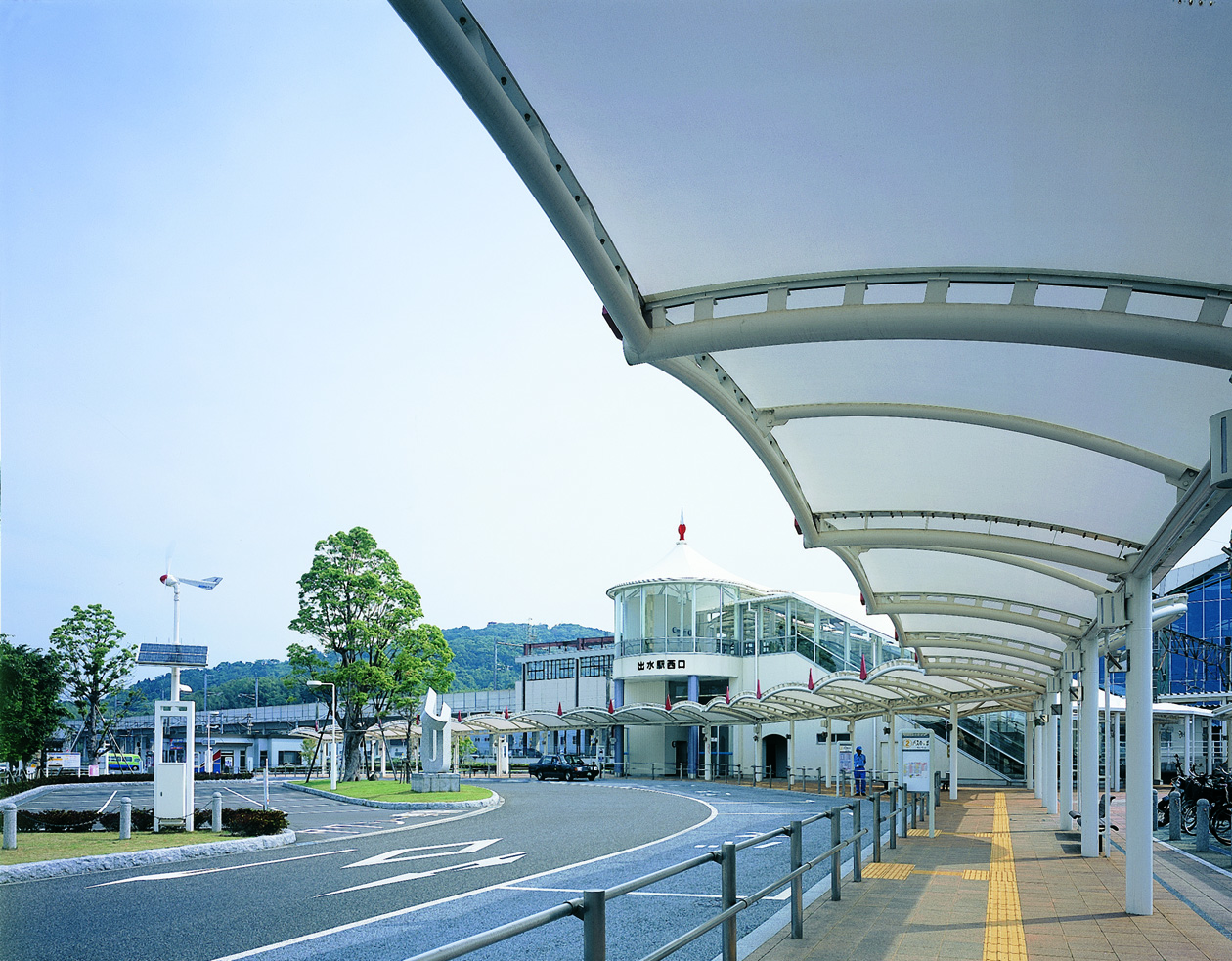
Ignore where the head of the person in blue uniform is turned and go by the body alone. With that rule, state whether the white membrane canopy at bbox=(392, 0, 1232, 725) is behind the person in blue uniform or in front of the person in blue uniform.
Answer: in front

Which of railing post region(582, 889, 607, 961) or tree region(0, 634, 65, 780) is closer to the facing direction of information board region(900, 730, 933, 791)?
the railing post

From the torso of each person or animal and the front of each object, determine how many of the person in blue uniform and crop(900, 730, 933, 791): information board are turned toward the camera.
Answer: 2

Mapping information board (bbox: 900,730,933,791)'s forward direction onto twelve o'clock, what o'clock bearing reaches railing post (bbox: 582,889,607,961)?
The railing post is roughly at 12 o'clock from the information board.

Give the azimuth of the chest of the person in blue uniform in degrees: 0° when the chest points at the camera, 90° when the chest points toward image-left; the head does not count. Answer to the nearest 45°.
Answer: approximately 0°

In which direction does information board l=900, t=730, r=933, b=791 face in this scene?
toward the camera

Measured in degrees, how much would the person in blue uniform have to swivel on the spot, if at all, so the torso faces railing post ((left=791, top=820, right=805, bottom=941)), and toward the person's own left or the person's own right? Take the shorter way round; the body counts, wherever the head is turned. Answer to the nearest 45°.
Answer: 0° — they already face it

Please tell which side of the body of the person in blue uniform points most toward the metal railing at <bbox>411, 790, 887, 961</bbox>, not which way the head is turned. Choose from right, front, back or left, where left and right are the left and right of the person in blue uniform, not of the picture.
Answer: front

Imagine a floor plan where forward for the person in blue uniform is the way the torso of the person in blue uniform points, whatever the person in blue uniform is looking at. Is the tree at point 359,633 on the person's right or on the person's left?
on the person's right

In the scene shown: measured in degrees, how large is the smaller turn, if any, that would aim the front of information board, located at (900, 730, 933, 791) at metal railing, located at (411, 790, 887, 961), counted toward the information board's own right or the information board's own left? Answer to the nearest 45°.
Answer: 0° — it already faces it

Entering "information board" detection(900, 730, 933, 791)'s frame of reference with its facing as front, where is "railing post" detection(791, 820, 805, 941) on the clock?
The railing post is roughly at 12 o'clock from the information board.

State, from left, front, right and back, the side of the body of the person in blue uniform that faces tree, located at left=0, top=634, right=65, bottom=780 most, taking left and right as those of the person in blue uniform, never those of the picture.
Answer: right

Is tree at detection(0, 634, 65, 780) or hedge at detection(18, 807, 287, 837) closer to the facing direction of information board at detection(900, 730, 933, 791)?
the hedge
